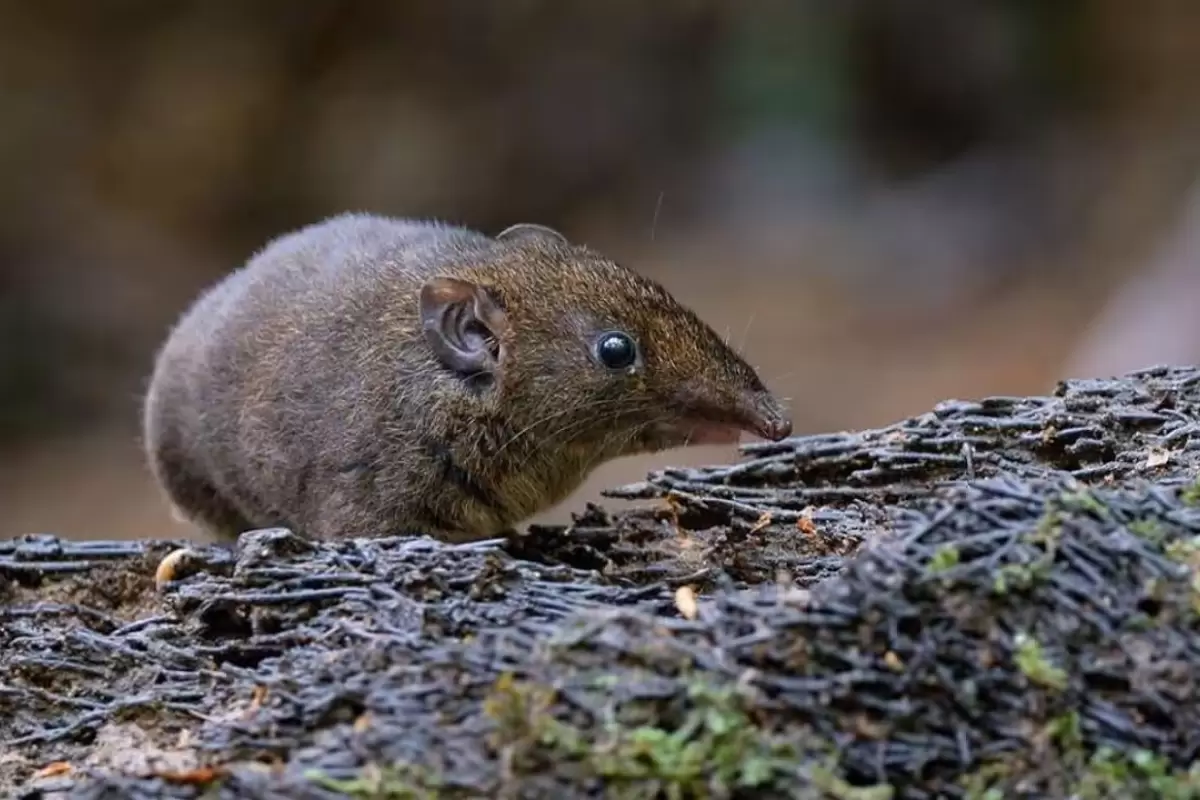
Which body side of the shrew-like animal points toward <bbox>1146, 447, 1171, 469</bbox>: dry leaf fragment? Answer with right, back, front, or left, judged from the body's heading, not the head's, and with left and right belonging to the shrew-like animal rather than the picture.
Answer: front

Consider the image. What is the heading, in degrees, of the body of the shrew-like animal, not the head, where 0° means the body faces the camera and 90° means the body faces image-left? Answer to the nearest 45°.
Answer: approximately 270°

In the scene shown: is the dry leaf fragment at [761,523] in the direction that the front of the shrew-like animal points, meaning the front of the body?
yes

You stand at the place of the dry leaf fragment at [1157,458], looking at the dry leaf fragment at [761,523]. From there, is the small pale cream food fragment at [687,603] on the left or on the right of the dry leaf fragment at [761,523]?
left
